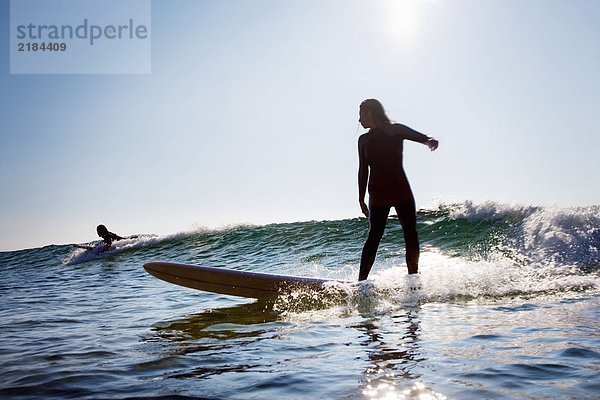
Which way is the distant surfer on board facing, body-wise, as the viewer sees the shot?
to the viewer's left

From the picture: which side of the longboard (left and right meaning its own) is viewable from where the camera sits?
left

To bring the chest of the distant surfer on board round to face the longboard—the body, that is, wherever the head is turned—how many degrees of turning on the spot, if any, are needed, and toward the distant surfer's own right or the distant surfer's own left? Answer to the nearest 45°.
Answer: approximately 90° to the distant surfer's own left

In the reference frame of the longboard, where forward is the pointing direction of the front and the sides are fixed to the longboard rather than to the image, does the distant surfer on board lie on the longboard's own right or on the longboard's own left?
on the longboard's own right

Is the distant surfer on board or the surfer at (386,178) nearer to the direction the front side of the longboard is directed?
the distant surfer on board

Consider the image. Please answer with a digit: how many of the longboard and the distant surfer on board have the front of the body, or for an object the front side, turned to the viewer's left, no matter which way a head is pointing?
2
